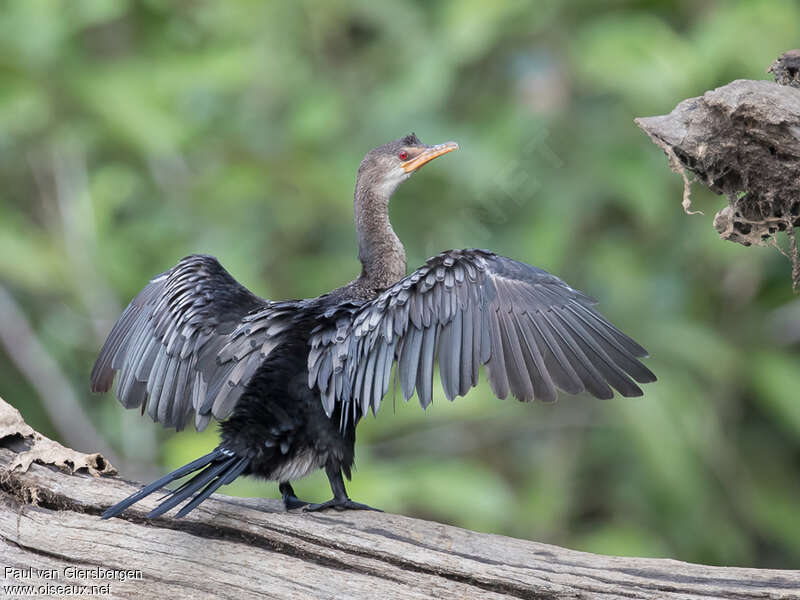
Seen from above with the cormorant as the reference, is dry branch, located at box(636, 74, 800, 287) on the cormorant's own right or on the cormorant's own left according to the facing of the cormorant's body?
on the cormorant's own right

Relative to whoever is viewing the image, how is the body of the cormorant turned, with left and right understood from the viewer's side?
facing away from the viewer and to the right of the viewer
